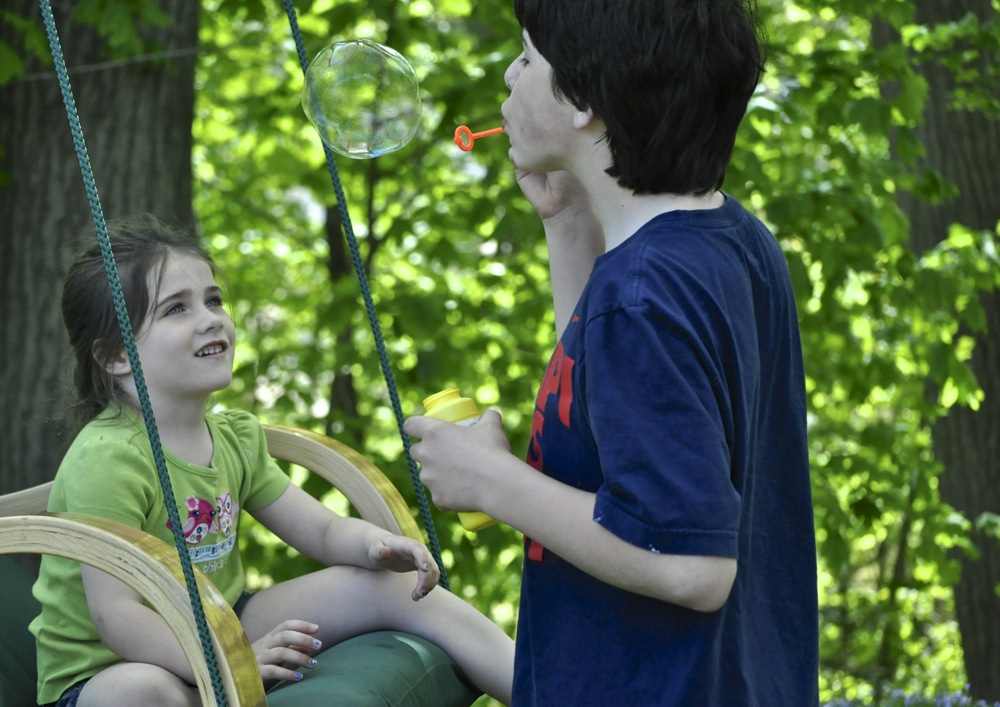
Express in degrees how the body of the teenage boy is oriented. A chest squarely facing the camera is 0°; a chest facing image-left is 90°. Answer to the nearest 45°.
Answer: approximately 90°

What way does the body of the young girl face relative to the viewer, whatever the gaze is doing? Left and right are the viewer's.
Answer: facing the viewer and to the right of the viewer

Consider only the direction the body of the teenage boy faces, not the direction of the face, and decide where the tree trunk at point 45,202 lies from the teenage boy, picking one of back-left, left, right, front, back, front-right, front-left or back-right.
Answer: front-right

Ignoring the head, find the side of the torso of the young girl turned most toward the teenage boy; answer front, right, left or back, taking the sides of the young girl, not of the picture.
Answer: front

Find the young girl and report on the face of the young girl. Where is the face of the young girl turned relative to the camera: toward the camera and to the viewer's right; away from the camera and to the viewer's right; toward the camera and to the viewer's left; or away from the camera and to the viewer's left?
toward the camera and to the viewer's right

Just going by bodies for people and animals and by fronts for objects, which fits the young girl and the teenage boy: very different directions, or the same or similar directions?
very different directions

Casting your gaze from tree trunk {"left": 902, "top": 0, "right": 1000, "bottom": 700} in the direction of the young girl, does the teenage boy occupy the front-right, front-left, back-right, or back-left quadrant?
front-left

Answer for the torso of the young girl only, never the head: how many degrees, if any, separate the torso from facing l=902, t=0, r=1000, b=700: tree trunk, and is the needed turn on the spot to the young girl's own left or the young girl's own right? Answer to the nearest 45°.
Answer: approximately 90° to the young girl's own left

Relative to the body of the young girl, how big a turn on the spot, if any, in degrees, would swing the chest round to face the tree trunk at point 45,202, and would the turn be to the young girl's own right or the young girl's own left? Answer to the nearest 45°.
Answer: approximately 135° to the young girl's own left

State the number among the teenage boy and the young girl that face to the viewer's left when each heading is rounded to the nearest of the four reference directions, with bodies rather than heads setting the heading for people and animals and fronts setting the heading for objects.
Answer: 1

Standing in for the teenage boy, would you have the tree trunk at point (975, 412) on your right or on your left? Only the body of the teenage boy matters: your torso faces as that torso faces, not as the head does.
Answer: on your right

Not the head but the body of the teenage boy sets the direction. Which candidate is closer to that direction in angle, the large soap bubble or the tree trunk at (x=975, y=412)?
the large soap bubble
